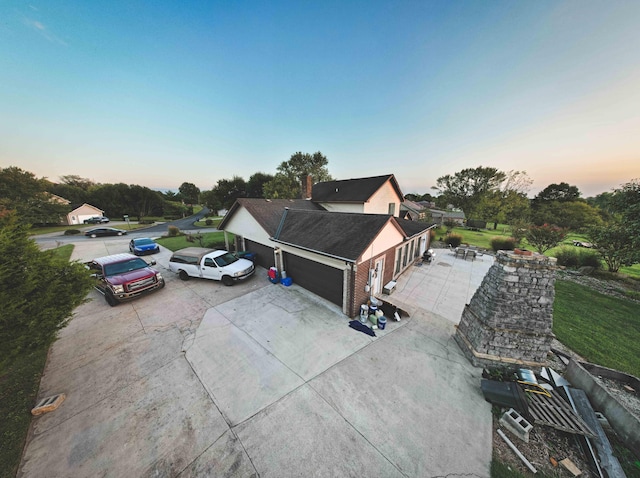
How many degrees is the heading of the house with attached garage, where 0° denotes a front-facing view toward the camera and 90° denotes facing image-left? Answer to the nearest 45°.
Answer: approximately 45°

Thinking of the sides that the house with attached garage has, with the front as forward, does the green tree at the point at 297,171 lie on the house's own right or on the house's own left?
on the house's own right

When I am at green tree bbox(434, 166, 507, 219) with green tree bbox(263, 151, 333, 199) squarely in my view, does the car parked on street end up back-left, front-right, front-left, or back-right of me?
front-left

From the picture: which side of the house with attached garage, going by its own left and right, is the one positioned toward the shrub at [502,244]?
back

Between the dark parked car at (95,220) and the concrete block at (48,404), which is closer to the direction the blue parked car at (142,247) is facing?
the concrete block

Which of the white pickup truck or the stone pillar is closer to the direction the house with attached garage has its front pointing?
the white pickup truck

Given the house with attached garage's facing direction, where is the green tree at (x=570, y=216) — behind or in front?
behind

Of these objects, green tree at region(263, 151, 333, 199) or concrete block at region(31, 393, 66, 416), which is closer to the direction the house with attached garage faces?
the concrete block

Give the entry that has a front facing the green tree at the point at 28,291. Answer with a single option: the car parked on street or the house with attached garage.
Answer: the house with attached garage
